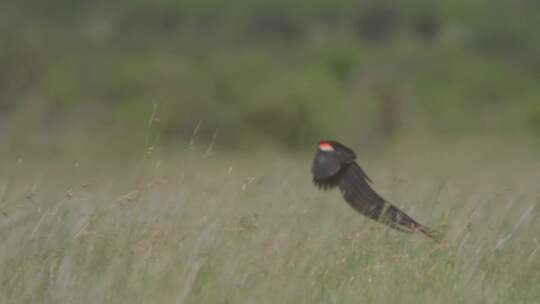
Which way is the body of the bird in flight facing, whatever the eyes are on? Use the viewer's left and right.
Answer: facing to the left of the viewer
